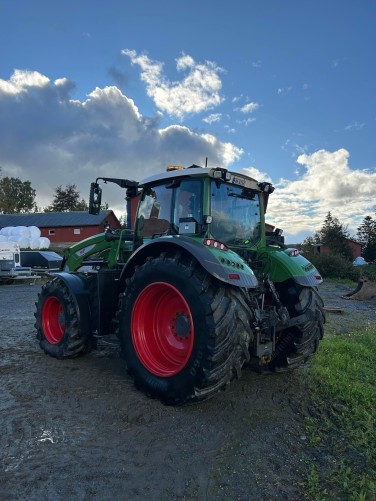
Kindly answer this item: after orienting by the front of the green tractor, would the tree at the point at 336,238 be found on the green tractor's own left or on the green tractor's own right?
on the green tractor's own right

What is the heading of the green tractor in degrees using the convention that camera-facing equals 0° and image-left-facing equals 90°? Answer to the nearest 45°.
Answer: approximately 135°

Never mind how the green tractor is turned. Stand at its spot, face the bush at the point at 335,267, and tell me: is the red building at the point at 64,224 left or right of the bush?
left

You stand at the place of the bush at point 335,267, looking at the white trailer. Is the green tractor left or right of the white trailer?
left

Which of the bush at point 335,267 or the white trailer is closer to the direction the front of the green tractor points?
the white trailer

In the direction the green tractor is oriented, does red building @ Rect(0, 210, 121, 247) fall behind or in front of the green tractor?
in front

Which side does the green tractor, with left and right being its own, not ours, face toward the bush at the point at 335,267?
right

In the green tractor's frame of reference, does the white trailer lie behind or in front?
in front

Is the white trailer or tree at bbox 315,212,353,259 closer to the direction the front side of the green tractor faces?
the white trailer

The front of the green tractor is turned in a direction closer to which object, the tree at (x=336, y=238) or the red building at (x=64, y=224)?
the red building
